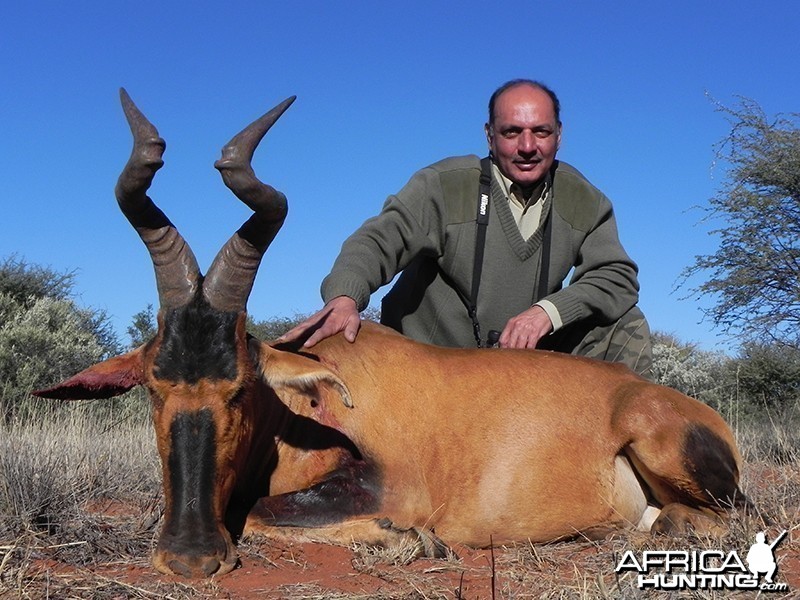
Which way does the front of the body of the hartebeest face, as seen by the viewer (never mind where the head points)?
to the viewer's left

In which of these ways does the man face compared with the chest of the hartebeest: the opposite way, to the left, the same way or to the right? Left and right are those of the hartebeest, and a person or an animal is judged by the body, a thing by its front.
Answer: to the left

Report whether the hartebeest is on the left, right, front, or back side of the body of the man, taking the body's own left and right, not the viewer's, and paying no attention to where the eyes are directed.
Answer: front

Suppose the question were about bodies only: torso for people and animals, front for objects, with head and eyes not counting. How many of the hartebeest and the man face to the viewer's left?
1

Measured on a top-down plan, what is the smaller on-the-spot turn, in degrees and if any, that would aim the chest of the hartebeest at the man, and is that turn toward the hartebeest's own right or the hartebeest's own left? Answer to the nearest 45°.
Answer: approximately 135° to the hartebeest's own right
